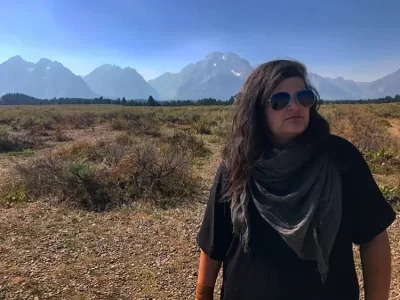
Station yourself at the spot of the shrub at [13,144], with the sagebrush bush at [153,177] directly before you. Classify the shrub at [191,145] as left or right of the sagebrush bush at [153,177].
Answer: left

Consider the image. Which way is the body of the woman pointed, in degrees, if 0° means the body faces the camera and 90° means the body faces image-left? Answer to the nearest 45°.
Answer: approximately 0°

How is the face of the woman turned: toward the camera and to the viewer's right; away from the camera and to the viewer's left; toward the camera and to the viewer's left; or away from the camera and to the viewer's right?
toward the camera and to the viewer's right

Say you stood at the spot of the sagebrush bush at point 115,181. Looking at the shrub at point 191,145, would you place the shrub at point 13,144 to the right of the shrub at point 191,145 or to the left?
left

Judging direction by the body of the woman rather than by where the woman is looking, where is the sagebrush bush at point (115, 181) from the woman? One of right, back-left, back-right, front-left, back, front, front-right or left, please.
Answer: back-right

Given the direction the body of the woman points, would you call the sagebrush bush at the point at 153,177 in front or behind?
behind

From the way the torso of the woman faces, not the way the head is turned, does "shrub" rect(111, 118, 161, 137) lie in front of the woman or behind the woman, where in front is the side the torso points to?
behind

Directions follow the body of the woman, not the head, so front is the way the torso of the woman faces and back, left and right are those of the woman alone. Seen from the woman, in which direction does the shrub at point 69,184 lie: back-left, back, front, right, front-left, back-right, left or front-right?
back-right
